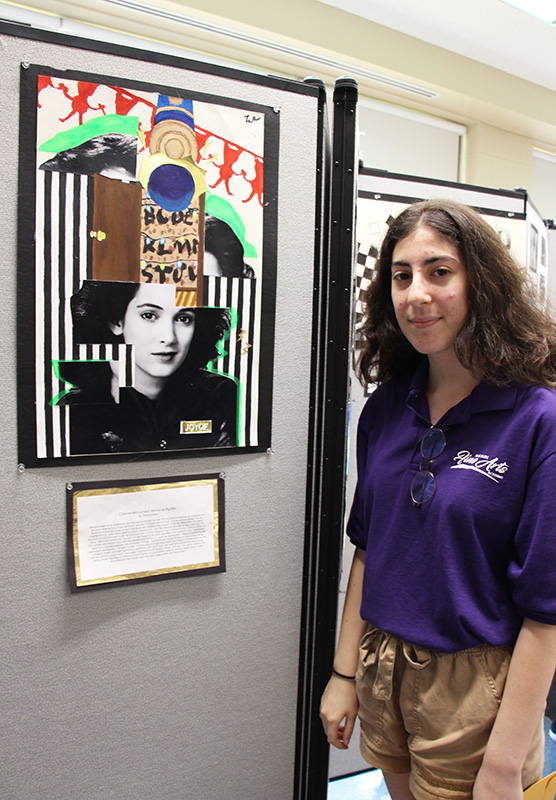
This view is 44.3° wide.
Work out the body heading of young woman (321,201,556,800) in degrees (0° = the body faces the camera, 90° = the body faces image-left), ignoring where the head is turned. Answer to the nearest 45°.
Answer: approximately 45°
